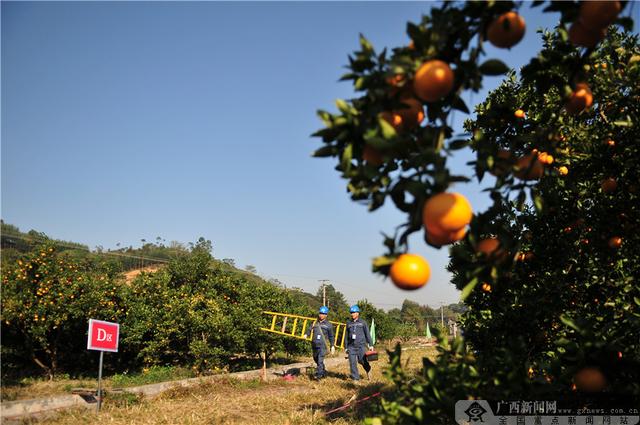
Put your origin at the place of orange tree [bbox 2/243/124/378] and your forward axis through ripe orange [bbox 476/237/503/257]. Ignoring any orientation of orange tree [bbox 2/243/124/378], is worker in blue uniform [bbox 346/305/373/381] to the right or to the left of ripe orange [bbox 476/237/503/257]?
left

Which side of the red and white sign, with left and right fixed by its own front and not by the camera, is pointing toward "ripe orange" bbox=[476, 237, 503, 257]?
front

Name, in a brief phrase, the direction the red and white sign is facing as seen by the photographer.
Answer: facing the viewer

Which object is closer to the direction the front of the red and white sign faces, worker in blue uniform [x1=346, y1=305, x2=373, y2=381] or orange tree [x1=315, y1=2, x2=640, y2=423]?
the orange tree

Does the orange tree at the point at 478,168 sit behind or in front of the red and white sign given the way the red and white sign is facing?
in front

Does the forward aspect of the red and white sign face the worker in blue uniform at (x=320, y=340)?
no

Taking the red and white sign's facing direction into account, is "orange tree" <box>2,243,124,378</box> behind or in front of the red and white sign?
behind

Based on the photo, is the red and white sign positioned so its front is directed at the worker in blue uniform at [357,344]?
no

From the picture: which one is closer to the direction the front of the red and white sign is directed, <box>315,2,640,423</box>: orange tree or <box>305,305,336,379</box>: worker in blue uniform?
the orange tree
